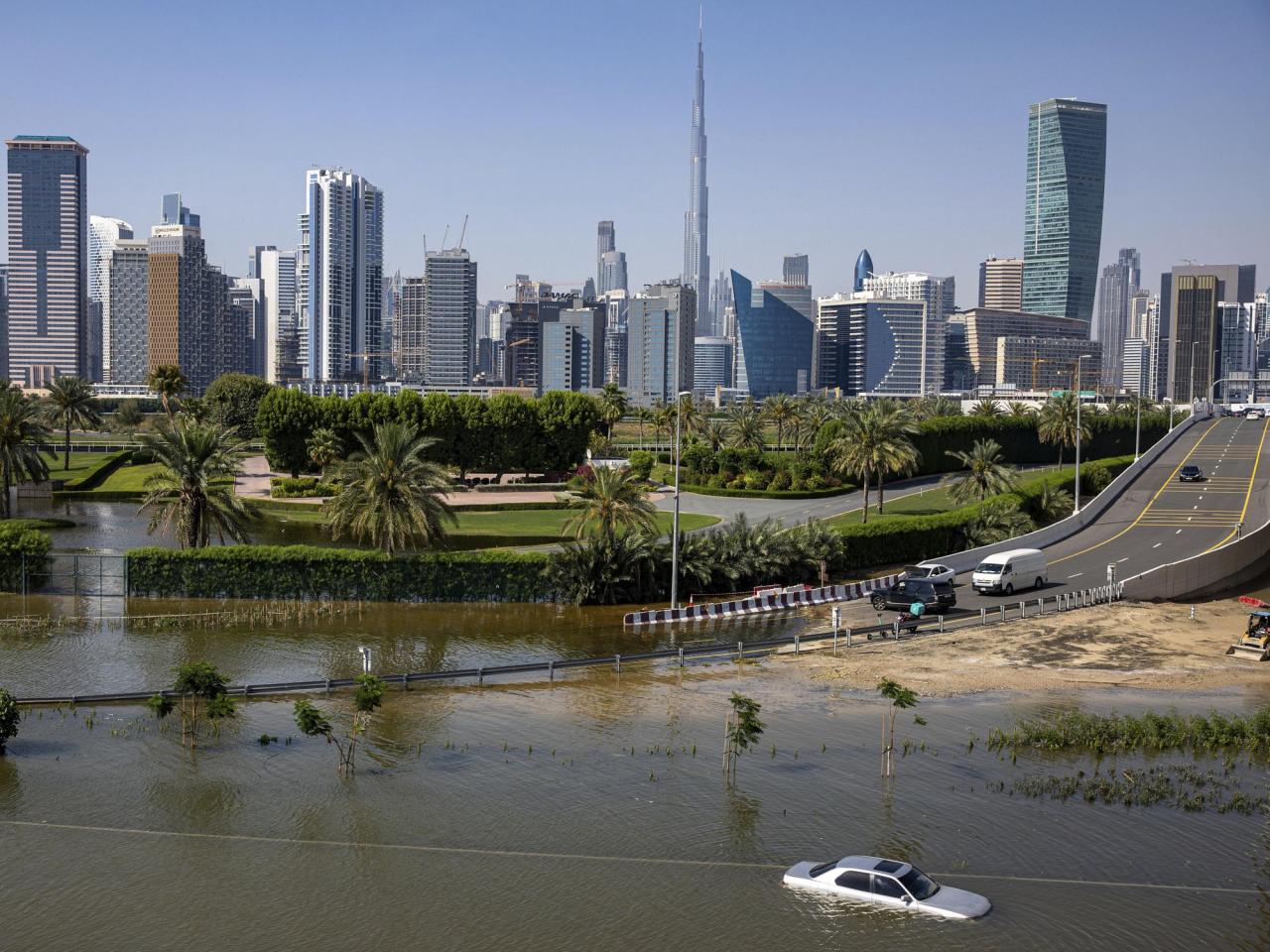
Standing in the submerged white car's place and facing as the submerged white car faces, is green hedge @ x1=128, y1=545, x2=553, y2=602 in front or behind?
behind

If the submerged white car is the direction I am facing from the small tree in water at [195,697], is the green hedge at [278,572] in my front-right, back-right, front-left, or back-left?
back-left

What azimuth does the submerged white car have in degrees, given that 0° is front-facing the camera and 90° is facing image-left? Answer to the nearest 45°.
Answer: approximately 315°

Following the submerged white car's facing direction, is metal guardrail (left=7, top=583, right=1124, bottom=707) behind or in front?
behind

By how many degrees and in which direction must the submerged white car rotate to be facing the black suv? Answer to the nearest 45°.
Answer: approximately 135° to its left

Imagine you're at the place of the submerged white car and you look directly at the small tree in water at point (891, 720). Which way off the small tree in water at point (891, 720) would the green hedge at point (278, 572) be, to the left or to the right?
left
